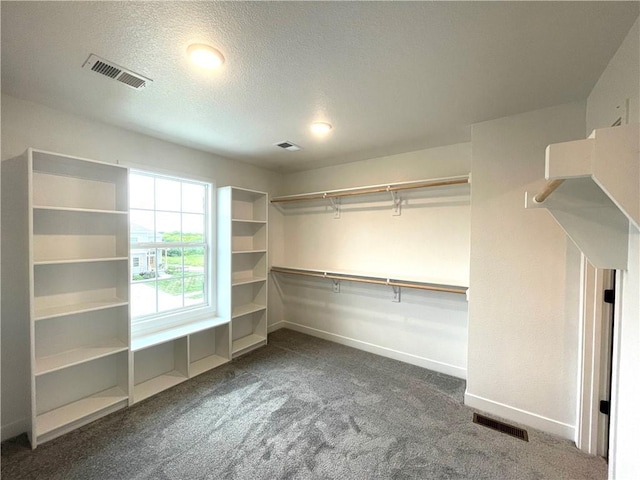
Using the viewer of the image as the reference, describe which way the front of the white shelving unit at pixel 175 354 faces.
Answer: facing the viewer and to the right of the viewer

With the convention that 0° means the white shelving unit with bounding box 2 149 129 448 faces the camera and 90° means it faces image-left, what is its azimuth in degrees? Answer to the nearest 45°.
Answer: approximately 315°

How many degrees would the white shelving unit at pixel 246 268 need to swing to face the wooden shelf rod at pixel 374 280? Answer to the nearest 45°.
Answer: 0° — it already faces it

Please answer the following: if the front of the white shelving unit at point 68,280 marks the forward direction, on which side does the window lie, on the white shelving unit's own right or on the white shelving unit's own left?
on the white shelving unit's own left

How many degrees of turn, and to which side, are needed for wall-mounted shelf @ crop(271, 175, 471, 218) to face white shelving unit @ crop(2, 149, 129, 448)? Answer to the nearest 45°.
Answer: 0° — it already faces it

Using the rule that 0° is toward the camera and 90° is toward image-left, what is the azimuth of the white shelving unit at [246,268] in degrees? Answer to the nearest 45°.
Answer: approximately 315°

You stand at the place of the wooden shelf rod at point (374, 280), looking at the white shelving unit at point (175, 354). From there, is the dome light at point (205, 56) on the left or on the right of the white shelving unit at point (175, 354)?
left

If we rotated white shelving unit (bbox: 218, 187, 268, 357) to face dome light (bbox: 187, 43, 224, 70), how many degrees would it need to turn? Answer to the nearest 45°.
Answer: approximately 45° to its right

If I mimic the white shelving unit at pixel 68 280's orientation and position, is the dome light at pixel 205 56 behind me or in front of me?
in front

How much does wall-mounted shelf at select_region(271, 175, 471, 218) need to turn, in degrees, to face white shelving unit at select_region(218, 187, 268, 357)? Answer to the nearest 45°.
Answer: approximately 45° to its right

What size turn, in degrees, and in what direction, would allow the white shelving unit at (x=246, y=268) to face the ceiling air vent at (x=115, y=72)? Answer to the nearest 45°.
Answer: approximately 90° to its right

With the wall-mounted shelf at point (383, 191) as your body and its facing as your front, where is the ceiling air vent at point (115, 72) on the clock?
The ceiling air vent is roughly at 12 o'clock from the wall-mounted shelf.
